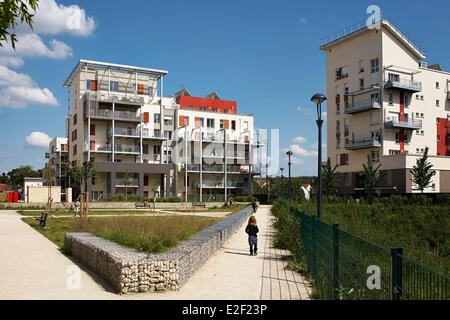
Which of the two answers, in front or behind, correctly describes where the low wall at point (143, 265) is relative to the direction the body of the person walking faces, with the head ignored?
behind

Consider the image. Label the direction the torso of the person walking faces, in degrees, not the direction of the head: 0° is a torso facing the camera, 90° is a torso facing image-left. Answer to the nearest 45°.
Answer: approximately 180°
